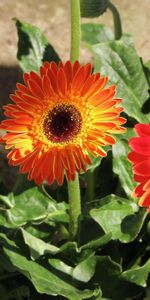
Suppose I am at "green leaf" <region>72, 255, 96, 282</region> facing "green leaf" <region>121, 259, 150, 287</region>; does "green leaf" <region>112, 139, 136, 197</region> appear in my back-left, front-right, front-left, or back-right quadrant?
front-left

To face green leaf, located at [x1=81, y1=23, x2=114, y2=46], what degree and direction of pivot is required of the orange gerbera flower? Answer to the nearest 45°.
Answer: approximately 180°

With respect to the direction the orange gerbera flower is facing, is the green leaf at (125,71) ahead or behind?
behind

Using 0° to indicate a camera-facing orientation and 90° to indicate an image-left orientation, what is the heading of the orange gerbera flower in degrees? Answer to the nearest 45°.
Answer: approximately 0°
